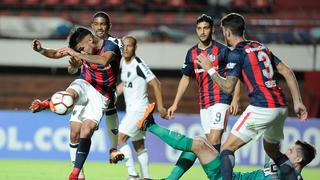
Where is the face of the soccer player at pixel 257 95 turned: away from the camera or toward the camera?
away from the camera

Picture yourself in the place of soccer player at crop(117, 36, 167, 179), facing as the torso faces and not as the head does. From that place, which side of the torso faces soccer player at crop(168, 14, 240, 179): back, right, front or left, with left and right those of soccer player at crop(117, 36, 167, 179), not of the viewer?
left

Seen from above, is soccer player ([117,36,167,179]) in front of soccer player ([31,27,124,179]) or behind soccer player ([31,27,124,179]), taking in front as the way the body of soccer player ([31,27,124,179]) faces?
behind

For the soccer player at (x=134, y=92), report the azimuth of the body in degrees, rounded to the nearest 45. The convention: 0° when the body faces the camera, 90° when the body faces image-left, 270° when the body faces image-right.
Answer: approximately 45°

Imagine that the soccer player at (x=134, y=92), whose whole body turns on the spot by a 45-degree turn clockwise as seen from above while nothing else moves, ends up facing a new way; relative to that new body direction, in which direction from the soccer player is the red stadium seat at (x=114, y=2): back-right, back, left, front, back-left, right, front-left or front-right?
right

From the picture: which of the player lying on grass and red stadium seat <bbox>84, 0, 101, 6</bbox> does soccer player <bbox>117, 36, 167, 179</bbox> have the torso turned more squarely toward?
the player lying on grass

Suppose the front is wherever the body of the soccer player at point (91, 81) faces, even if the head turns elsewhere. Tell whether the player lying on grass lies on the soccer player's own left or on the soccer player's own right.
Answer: on the soccer player's own left

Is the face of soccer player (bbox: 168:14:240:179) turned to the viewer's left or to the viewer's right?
to the viewer's left
